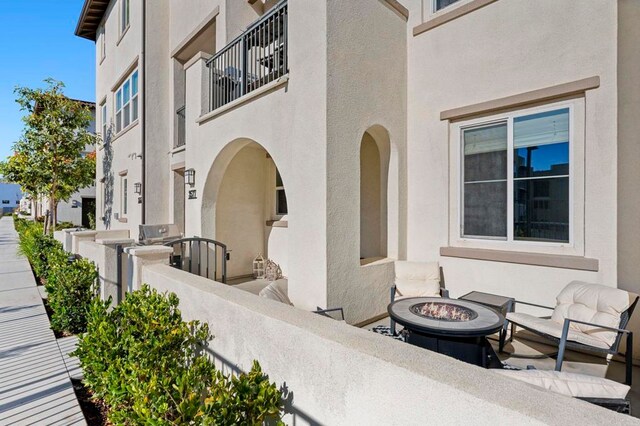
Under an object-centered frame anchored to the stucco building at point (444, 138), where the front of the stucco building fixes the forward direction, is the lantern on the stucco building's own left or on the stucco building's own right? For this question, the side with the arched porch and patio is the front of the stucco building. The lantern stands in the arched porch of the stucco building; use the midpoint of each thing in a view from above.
on the stucco building's own right

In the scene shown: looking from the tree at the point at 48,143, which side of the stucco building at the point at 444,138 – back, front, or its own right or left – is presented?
right

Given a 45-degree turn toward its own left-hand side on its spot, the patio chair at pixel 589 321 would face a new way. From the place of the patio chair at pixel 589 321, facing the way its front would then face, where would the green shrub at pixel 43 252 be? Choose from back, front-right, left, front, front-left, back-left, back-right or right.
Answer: right

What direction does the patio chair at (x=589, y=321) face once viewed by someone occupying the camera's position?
facing the viewer and to the left of the viewer

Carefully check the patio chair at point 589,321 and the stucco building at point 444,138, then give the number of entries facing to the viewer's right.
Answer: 0

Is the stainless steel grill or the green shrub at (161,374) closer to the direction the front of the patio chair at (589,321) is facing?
the green shrub

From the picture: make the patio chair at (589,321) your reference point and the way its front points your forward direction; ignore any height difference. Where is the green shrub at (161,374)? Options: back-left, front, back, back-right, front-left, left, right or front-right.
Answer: front

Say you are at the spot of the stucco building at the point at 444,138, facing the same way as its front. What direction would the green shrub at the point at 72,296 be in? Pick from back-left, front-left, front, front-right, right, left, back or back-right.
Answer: front-right

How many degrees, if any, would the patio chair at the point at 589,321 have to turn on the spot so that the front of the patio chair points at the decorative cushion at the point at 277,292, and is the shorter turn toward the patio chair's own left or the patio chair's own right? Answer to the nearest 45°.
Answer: approximately 45° to the patio chair's own right

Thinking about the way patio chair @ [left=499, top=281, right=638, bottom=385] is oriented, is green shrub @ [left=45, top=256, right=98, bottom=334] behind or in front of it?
in front

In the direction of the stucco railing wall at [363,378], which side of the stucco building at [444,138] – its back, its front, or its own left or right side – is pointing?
front

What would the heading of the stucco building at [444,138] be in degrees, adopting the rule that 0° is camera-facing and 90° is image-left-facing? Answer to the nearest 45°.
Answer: approximately 45°

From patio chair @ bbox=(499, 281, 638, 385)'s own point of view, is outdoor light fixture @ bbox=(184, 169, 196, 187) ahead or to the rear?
ahead
